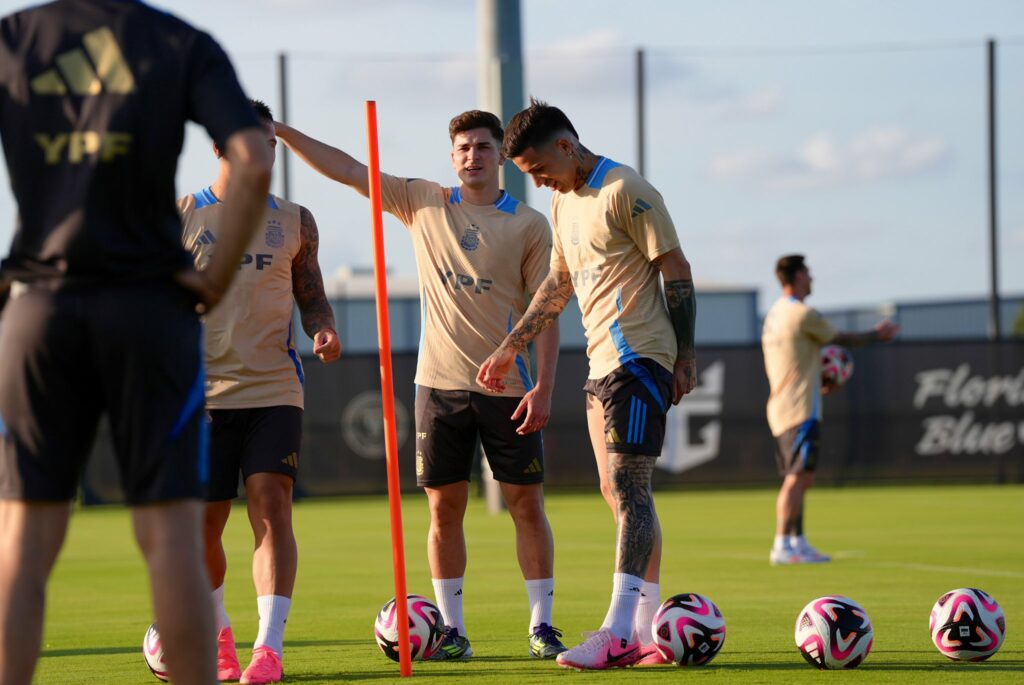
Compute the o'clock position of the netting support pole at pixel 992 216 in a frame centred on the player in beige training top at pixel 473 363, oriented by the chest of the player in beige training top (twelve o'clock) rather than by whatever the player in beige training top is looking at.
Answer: The netting support pole is roughly at 7 o'clock from the player in beige training top.

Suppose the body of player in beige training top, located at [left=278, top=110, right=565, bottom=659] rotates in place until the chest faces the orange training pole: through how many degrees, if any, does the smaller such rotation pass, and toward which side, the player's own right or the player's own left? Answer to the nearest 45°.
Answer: approximately 45° to the player's own right

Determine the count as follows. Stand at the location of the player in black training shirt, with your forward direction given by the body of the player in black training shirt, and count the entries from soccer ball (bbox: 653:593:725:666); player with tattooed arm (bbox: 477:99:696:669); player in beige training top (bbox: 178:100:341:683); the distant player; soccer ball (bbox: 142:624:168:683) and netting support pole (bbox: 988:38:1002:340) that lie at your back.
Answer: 0

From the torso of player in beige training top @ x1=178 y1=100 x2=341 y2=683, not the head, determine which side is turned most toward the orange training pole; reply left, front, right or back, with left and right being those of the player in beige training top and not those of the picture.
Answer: left

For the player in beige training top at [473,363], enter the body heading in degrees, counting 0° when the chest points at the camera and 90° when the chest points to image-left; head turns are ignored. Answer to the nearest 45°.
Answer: approximately 0°

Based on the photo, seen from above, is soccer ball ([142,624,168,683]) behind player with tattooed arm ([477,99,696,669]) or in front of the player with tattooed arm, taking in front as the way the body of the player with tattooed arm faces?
in front

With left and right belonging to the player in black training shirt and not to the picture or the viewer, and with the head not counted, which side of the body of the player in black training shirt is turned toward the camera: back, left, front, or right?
back

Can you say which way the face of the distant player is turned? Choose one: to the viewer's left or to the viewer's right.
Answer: to the viewer's right

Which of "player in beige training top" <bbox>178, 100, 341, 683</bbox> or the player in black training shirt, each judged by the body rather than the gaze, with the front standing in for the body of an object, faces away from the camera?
the player in black training shirt

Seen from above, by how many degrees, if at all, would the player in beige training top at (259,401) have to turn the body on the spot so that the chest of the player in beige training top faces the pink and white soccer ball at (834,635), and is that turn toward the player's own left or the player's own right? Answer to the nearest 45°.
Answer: approximately 90° to the player's own left

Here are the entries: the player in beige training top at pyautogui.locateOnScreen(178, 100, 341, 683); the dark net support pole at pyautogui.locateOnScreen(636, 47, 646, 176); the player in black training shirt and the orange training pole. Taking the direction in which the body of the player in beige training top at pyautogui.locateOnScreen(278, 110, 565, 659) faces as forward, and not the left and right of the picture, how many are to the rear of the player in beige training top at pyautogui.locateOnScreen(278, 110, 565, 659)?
1

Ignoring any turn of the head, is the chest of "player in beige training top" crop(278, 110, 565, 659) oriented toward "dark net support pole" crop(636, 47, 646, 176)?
no

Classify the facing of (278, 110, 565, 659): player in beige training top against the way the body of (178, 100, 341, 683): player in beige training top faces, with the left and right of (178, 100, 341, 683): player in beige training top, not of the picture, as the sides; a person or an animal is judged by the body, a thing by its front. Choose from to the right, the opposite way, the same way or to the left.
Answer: the same way

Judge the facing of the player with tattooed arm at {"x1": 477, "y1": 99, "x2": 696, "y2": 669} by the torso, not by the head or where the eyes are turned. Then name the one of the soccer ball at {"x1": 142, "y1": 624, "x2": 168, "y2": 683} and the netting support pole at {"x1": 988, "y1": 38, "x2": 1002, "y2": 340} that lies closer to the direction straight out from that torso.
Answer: the soccer ball

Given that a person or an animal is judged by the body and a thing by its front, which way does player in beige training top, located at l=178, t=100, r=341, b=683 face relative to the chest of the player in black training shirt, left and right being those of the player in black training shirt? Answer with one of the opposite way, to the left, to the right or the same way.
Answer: the opposite way

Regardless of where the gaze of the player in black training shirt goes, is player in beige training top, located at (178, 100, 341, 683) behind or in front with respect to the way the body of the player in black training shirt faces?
in front

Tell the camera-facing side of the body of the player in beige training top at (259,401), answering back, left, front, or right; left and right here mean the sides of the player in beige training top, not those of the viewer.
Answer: front

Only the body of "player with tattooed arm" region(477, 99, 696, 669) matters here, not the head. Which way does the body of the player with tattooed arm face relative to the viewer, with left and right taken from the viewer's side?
facing the viewer and to the left of the viewer
